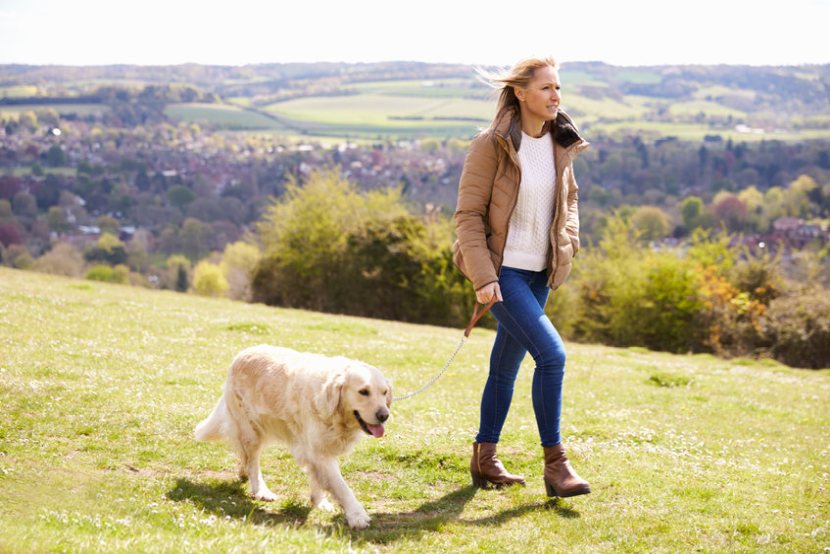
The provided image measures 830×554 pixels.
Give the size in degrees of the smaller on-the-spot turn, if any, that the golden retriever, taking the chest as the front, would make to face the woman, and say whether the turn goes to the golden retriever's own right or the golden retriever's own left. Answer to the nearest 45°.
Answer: approximately 45° to the golden retriever's own left

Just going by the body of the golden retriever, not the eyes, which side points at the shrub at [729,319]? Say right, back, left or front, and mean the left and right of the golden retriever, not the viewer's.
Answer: left

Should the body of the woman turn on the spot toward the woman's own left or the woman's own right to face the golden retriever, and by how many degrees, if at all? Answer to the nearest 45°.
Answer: approximately 135° to the woman's own right

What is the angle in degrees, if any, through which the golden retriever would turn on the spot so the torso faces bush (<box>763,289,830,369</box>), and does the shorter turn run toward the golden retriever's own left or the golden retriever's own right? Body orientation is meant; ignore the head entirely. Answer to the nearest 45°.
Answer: approximately 90° to the golden retriever's own left

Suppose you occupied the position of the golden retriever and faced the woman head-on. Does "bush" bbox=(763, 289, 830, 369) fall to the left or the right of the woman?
left

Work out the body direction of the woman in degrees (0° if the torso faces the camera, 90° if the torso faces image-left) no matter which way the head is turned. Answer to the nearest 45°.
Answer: approximately 315°

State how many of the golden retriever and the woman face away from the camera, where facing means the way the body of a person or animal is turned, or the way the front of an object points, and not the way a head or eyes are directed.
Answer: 0

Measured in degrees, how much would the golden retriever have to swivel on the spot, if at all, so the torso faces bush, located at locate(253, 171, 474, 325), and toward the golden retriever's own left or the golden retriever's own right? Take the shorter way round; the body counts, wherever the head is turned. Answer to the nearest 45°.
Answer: approximately 135° to the golden retriever's own left
